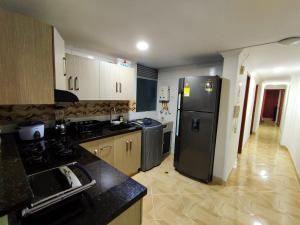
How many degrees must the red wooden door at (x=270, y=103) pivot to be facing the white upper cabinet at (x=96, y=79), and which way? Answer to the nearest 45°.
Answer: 0° — it already faces it

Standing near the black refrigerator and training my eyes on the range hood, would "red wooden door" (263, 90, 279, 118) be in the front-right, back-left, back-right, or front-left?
back-right

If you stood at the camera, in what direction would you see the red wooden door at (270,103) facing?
facing the viewer

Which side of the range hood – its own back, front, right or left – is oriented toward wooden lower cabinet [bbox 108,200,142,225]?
right

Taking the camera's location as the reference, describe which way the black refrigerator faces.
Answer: facing the viewer and to the left of the viewer

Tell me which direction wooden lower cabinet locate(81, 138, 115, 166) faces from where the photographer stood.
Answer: facing the viewer and to the right of the viewer

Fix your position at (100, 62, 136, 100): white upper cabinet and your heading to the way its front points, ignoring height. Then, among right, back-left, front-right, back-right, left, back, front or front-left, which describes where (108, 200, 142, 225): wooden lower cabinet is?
front-right
